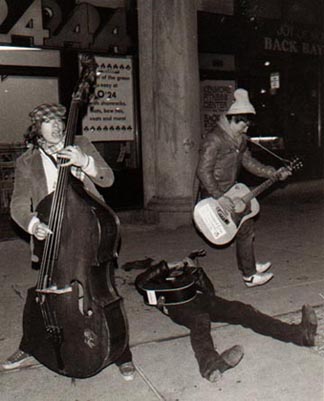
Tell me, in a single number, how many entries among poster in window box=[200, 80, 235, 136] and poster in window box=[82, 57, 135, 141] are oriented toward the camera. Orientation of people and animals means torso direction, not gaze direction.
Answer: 2

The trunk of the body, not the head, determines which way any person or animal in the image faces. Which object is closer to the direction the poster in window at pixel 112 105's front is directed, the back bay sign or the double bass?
the double bass

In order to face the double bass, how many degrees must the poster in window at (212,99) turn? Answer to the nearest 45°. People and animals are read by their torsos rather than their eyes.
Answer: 0° — it already faces it

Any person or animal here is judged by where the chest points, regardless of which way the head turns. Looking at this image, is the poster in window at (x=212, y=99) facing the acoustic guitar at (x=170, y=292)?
yes

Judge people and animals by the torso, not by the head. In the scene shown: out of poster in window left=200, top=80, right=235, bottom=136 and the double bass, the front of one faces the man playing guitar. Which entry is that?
the poster in window

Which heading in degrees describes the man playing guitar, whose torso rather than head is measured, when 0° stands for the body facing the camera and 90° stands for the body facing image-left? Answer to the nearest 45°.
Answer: approximately 315°

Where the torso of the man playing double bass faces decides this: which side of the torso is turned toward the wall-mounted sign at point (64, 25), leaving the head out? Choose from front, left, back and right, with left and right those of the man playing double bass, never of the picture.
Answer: back

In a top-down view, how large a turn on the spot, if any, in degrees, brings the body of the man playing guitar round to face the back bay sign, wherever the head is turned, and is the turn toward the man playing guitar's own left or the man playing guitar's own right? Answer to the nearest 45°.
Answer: approximately 135° to the man playing guitar's own left

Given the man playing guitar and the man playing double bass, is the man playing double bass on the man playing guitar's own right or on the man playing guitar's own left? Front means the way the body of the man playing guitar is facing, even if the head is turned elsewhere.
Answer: on the man playing guitar's own right

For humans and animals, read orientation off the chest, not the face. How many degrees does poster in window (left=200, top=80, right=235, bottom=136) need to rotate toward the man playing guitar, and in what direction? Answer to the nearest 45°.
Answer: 0° — it already faces them

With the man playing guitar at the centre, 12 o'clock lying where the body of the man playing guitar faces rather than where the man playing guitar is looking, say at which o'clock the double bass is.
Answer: The double bass is roughly at 2 o'clock from the man playing guitar.
